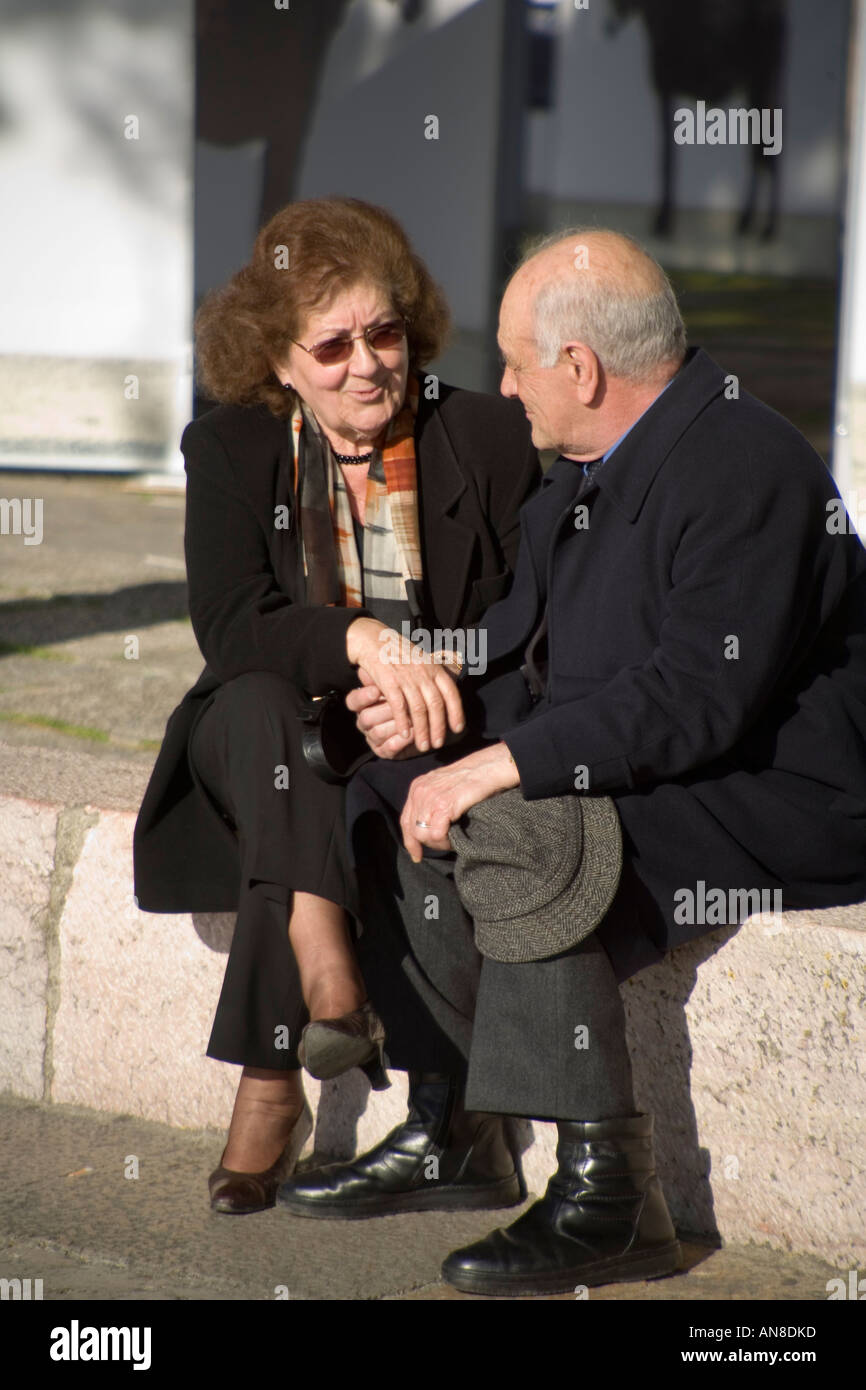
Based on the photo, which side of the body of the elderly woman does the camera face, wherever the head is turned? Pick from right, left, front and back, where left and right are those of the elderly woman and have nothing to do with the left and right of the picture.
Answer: front

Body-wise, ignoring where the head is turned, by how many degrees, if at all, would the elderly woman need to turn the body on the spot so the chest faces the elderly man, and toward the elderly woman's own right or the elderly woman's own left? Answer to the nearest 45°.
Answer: approximately 45° to the elderly woman's own left

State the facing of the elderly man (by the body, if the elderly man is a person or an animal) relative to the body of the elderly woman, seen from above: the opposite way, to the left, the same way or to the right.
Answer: to the right

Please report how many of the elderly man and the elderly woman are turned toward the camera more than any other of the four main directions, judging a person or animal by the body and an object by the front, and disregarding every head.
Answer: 1

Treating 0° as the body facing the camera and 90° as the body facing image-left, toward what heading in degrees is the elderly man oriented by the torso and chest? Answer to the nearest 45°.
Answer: approximately 90°

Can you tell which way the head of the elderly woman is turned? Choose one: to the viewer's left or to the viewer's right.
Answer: to the viewer's right

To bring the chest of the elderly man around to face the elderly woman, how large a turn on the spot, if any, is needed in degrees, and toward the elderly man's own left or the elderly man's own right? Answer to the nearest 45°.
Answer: approximately 45° to the elderly man's own right

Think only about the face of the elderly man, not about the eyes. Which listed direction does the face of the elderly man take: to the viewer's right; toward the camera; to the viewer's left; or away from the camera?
to the viewer's left
